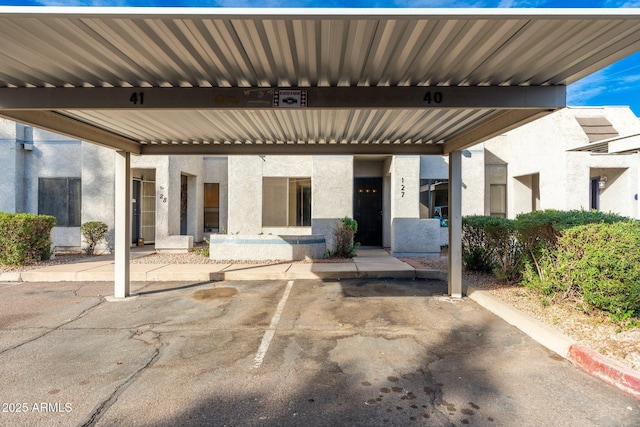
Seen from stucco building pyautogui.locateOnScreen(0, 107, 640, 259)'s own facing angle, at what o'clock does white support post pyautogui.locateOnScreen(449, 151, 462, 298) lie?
The white support post is roughly at 11 o'clock from the stucco building.

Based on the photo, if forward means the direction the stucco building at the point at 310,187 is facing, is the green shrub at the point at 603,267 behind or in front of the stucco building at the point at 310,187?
in front

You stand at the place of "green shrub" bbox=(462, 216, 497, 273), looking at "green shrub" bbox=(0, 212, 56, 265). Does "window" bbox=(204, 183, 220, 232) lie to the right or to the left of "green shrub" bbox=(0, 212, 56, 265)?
right

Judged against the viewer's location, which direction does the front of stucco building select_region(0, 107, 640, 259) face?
facing the viewer

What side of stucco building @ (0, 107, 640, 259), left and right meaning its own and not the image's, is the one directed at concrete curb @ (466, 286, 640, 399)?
front

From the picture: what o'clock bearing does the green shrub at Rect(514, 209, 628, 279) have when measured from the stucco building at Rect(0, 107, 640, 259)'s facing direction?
The green shrub is roughly at 11 o'clock from the stucco building.

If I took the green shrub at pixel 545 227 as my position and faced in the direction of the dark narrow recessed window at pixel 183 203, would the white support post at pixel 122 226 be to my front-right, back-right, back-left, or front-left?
front-left

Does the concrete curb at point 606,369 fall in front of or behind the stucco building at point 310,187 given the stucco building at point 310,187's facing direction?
in front

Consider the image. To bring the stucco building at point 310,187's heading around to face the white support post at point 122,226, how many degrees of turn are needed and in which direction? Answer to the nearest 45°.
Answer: approximately 45° to its right

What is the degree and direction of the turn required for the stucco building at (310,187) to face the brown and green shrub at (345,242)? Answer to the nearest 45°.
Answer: approximately 45° to its left
